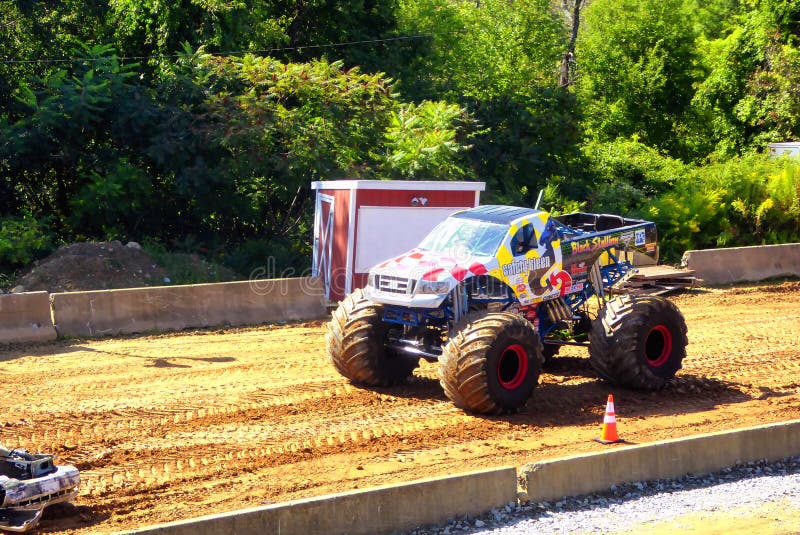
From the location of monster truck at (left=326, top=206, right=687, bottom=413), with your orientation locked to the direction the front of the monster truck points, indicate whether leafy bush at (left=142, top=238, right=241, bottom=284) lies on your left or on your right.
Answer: on your right

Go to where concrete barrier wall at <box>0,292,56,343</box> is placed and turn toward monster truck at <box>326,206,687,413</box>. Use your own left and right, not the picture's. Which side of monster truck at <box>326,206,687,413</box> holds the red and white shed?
left

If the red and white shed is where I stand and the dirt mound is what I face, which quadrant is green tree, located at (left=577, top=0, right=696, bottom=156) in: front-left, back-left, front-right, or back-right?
back-right

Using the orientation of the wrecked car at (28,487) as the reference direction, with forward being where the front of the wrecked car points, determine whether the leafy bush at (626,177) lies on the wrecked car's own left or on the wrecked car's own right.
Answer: on the wrecked car's own left

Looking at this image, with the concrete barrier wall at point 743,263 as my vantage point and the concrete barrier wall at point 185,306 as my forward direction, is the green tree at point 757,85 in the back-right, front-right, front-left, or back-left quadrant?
back-right

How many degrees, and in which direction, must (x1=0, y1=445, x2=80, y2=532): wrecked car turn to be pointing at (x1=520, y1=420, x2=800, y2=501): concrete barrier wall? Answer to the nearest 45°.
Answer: approximately 45° to its left

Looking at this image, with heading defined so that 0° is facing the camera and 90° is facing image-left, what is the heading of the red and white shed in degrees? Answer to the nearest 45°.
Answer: approximately 0°

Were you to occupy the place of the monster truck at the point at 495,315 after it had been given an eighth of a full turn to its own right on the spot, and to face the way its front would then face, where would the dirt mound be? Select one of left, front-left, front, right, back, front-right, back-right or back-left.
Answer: front-right

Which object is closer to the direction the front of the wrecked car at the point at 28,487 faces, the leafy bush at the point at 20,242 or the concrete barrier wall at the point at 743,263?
the concrete barrier wall
